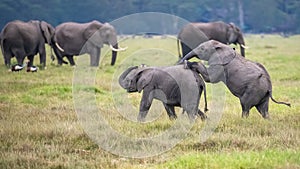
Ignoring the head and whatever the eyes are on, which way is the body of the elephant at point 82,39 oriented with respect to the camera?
to the viewer's right

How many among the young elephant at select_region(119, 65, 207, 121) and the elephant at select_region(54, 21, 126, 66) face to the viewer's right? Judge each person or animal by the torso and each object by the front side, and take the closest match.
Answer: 1

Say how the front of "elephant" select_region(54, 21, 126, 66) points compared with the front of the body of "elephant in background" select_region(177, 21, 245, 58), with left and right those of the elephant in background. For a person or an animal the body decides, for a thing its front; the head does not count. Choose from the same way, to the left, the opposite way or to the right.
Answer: the same way

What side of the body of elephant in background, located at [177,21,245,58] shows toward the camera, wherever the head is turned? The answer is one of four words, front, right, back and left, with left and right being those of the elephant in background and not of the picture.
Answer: right

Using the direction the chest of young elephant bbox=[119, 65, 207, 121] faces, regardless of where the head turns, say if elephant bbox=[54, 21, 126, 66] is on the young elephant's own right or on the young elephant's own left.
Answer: on the young elephant's own right

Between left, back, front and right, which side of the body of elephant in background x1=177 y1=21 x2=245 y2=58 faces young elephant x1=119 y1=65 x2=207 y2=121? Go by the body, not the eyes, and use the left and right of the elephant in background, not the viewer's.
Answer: right

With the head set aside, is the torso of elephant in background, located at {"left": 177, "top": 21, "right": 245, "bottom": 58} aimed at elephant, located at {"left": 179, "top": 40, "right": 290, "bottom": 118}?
no

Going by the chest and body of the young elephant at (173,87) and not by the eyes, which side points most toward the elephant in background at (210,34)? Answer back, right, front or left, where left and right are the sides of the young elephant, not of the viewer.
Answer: right

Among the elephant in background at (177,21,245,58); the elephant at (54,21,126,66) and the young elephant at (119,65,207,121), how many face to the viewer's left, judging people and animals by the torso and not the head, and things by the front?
1

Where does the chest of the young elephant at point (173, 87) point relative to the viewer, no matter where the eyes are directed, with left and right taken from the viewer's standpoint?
facing to the left of the viewer

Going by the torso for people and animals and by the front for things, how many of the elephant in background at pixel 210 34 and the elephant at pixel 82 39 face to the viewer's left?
0

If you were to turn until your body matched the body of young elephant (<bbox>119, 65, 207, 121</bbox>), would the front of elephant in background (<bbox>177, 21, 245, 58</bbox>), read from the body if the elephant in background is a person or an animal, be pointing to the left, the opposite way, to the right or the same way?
the opposite way

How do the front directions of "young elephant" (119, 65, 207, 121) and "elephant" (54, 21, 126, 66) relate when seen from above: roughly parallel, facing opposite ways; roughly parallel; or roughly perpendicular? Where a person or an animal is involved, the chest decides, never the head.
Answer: roughly parallel, facing opposite ways

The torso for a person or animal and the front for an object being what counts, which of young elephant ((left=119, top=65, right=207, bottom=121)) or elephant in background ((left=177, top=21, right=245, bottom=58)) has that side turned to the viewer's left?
the young elephant

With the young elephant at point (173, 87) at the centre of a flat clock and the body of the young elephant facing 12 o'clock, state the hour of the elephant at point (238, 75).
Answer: The elephant is roughly at 5 o'clock from the young elephant.
